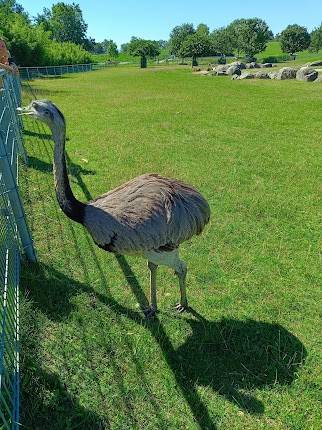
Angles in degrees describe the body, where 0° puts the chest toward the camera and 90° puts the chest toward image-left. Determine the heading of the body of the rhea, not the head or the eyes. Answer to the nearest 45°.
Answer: approximately 90°

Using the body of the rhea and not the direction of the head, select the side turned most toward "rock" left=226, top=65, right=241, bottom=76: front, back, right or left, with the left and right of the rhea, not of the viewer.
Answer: right

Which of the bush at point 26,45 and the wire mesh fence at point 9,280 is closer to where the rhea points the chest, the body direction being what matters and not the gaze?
the wire mesh fence

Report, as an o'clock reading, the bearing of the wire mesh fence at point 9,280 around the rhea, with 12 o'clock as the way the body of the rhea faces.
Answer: The wire mesh fence is roughly at 12 o'clock from the rhea.

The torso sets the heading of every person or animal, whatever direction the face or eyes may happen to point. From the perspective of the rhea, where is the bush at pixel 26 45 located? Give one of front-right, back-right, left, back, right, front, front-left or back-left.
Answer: right

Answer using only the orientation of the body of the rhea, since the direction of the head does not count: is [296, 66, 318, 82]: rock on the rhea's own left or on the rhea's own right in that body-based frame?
on the rhea's own right

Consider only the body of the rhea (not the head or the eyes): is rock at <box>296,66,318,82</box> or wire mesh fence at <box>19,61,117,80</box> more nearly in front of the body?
the wire mesh fence

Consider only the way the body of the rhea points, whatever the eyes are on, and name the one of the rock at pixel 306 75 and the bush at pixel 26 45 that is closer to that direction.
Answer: the bush

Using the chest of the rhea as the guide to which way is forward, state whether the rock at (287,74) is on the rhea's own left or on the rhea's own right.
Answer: on the rhea's own right

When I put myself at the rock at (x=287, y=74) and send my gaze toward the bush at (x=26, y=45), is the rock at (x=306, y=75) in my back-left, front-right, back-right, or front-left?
back-left

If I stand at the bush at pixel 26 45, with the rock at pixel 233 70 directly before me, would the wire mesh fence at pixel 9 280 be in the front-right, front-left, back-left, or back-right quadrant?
front-right

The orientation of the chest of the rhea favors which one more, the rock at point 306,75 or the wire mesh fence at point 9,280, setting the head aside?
the wire mesh fence
